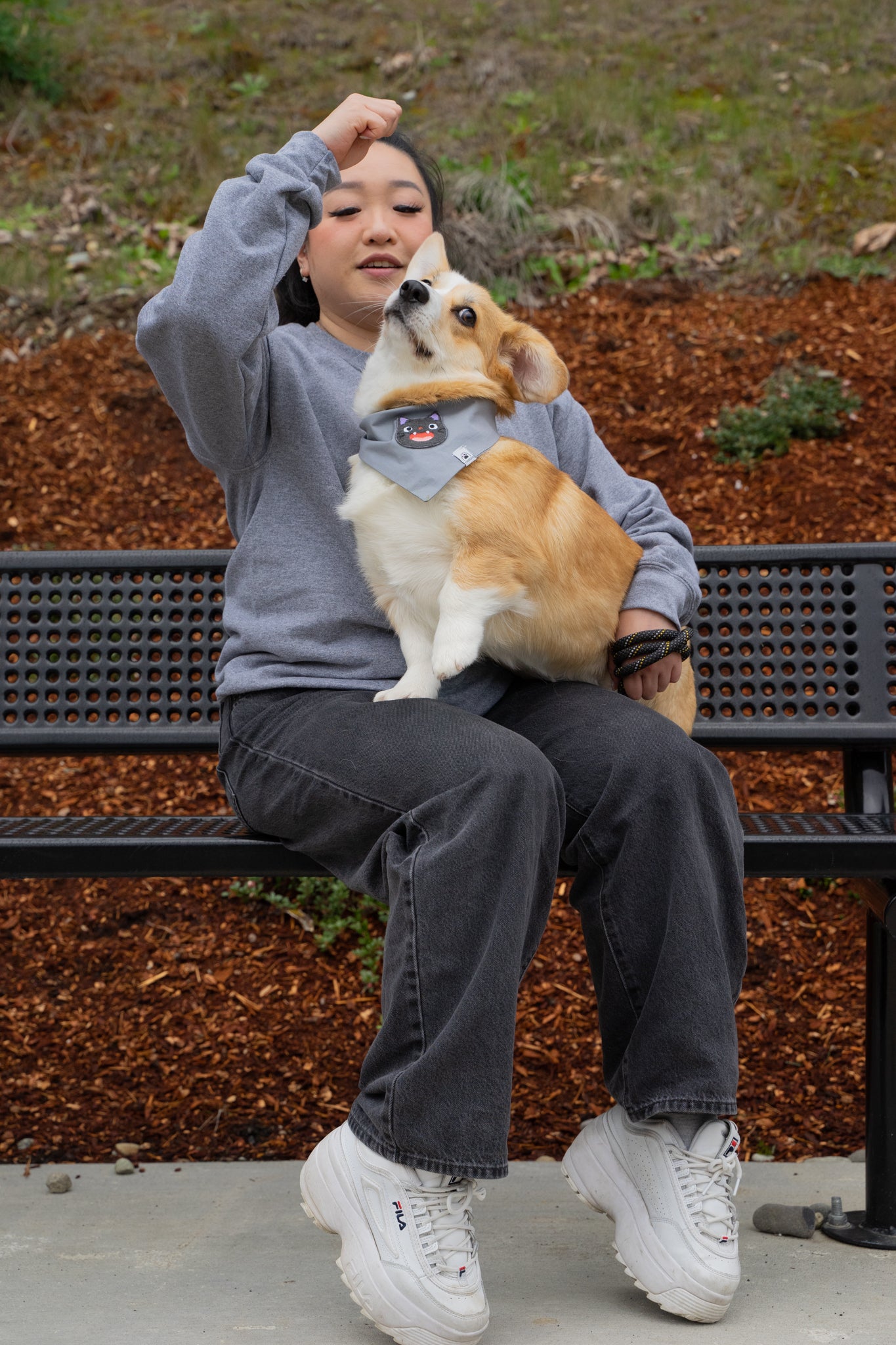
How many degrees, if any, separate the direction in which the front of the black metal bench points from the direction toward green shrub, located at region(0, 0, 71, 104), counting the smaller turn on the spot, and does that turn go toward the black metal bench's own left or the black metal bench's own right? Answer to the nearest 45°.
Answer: approximately 180°

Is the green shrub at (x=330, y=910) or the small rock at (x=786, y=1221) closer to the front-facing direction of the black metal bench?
the small rock

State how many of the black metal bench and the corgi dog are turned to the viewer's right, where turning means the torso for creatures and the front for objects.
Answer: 0

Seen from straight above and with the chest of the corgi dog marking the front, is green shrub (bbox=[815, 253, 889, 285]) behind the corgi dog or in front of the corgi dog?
behind

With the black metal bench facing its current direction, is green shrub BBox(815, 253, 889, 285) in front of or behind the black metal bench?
behind

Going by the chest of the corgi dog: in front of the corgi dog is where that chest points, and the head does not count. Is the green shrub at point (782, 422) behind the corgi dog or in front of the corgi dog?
behind

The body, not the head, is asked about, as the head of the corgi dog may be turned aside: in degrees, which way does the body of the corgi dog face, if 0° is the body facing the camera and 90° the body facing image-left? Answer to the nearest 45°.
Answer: approximately 45°
